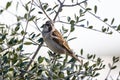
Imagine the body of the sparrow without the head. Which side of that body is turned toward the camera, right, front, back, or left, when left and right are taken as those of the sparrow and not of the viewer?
left
